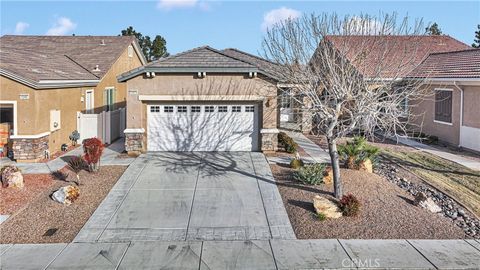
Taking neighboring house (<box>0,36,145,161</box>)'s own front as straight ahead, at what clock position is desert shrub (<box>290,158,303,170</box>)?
The desert shrub is roughly at 9 o'clock from the neighboring house.

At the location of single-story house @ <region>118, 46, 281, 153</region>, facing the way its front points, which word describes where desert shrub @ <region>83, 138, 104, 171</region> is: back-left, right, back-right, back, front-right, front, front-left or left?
front-right

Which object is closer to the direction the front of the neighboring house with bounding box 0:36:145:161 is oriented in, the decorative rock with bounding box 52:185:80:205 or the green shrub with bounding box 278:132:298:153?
the decorative rock

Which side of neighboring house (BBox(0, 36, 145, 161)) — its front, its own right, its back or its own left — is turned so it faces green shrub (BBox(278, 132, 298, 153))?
left

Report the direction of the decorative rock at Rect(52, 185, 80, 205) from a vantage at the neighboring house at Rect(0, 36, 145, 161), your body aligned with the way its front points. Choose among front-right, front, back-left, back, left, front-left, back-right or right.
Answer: front-left

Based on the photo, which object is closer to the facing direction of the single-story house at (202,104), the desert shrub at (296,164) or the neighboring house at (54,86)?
the desert shrub

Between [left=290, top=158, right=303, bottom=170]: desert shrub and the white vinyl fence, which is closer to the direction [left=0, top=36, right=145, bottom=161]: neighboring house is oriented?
the desert shrub

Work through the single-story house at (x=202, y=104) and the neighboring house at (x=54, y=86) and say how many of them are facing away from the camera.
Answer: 0

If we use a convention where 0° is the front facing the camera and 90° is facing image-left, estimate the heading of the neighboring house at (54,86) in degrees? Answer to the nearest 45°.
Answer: approximately 45°

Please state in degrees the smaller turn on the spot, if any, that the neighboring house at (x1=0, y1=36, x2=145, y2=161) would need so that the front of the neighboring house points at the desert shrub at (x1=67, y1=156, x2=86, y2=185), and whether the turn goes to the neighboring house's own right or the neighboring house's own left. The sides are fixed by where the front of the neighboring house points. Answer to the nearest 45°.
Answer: approximately 45° to the neighboring house's own left

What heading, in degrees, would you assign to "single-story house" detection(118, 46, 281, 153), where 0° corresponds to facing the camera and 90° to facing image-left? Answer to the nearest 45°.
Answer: approximately 0°
